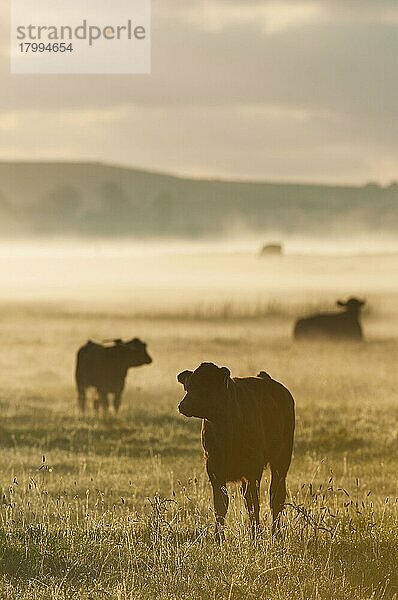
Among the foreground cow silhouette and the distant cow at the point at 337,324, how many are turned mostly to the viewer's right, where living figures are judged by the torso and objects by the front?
1

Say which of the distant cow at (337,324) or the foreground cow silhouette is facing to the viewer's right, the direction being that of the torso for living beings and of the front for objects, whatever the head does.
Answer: the distant cow

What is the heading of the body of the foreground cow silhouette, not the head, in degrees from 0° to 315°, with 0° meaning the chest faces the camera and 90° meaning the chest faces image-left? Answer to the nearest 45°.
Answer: approximately 45°

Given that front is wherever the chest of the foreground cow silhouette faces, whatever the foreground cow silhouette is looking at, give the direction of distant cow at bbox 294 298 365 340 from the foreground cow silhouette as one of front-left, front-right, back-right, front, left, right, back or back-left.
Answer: back-right

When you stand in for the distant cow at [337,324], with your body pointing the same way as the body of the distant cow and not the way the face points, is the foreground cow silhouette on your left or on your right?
on your right

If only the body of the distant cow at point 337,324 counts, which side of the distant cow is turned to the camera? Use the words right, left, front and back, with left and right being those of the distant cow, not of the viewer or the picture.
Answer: right
